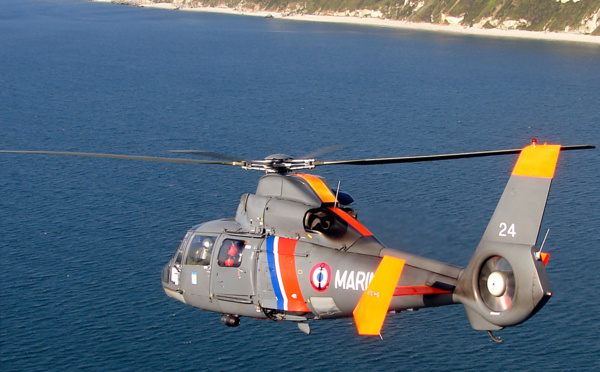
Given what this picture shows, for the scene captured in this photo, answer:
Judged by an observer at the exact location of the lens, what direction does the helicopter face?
facing away from the viewer and to the left of the viewer
